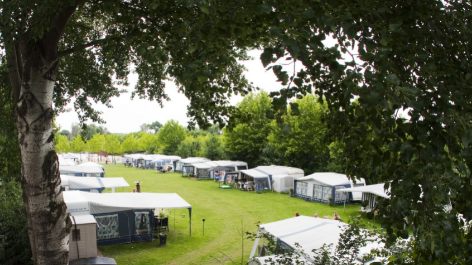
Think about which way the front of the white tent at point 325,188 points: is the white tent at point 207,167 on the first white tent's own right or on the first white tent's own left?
on the first white tent's own right

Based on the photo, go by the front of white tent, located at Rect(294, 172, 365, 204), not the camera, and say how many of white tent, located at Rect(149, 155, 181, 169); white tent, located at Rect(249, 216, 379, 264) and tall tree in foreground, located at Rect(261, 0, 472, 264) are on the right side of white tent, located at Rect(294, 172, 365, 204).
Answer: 1

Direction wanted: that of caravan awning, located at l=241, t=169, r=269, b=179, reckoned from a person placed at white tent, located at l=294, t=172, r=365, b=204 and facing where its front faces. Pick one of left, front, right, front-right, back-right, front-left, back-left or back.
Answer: right

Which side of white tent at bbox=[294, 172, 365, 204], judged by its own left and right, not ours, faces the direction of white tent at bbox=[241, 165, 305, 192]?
right

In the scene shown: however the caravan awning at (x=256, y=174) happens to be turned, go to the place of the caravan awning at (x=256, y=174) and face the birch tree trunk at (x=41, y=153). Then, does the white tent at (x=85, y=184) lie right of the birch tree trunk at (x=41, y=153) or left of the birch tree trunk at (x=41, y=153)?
right

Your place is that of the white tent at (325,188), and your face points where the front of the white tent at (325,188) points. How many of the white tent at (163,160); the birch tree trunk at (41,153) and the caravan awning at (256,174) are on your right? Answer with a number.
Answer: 2

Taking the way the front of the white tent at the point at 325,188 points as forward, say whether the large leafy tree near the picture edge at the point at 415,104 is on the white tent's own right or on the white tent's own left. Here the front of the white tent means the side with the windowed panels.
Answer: on the white tent's own left

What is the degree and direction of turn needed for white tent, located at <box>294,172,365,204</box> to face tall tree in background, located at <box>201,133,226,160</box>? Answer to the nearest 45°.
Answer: approximately 90° to its right

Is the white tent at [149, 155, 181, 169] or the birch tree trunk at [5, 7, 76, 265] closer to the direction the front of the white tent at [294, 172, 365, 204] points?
the birch tree trunk

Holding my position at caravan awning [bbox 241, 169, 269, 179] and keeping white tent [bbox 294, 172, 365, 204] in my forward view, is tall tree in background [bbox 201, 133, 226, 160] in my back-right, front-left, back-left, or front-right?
back-left

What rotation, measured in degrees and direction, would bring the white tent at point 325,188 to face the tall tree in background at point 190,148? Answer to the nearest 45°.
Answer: approximately 90° to its right

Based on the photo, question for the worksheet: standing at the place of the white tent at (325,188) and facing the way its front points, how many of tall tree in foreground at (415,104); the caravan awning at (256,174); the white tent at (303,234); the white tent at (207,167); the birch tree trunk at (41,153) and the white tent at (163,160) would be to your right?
3

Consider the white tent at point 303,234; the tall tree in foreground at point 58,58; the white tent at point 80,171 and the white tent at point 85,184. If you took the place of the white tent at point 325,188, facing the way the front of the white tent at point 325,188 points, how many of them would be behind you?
0

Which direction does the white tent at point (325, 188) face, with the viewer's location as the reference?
facing the viewer and to the left of the viewer

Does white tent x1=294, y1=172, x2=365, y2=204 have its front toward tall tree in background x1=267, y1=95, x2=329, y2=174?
no

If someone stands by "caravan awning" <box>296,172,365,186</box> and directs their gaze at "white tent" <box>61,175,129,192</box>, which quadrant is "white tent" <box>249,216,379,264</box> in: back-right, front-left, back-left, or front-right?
front-left

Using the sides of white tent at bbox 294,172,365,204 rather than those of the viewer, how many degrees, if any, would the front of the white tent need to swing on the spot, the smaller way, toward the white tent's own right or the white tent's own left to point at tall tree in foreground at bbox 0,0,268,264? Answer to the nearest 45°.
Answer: approximately 45° to the white tent's own left
